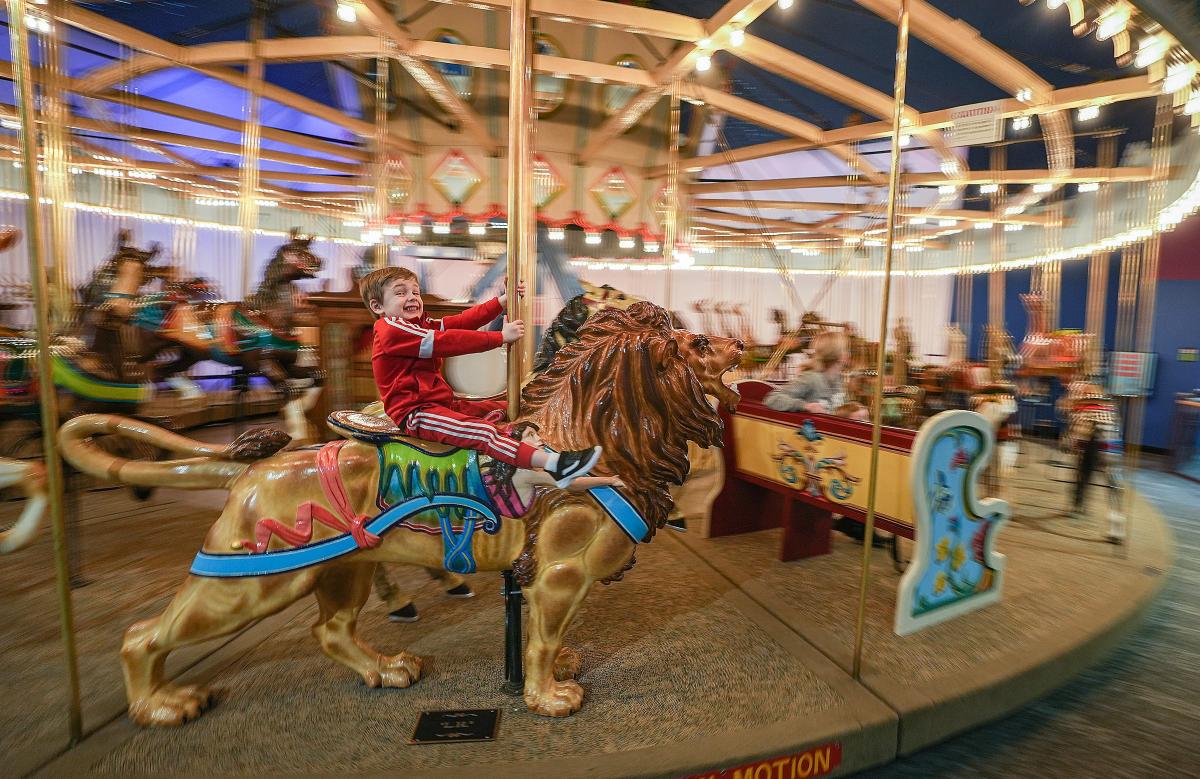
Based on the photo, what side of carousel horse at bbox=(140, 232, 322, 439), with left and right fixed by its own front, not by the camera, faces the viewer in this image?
right

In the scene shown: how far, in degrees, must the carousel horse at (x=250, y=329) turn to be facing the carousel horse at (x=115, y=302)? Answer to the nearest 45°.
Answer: approximately 135° to its right

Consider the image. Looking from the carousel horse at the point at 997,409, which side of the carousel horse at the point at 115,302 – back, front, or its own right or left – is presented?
front

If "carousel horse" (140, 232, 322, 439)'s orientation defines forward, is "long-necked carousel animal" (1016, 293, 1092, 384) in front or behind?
in front

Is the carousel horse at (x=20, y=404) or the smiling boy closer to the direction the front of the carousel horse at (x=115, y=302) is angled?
the smiling boy

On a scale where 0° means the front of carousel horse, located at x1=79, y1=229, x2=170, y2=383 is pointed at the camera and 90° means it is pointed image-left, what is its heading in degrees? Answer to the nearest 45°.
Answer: approximately 315°

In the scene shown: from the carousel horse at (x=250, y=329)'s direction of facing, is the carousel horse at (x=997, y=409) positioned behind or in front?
in front
